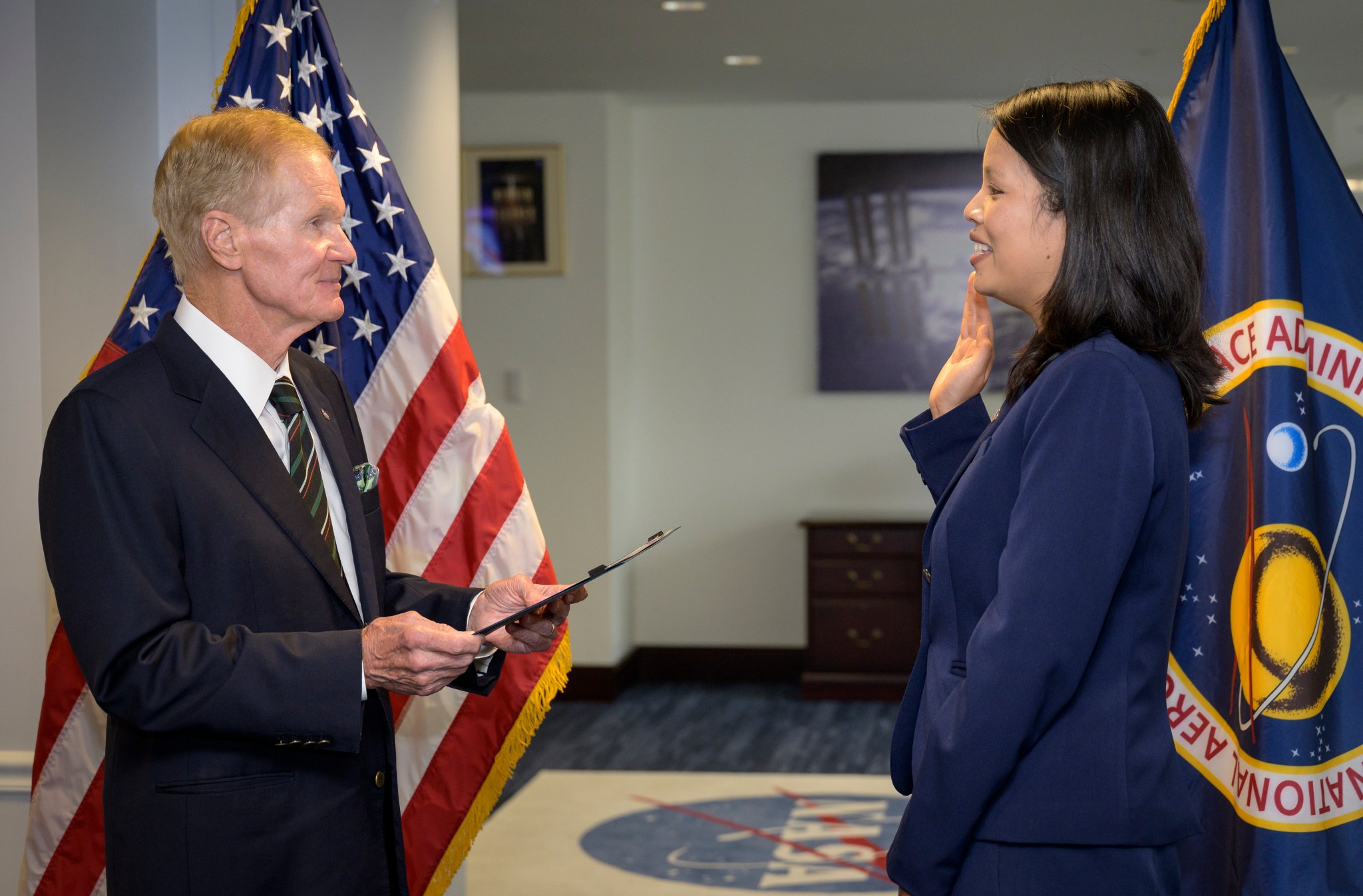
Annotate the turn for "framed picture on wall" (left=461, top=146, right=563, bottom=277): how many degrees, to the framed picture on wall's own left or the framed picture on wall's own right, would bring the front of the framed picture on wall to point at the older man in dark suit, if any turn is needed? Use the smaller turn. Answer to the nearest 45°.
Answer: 0° — it already faces them

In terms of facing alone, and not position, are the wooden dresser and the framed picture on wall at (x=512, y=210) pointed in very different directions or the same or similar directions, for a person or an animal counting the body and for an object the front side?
same or similar directions

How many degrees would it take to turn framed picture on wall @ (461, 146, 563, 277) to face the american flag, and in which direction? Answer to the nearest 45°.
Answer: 0° — it already faces it

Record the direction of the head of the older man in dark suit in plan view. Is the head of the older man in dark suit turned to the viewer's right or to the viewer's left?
to the viewer's right

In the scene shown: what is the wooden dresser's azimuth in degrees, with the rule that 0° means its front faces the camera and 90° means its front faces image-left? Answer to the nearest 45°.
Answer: approximately 0°

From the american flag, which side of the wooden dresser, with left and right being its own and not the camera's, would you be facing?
front

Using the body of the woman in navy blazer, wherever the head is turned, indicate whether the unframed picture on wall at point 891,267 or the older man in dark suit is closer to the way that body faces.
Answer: the older man in dark suit

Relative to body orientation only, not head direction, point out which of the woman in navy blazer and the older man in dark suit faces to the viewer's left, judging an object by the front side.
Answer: the woman in navy blazer

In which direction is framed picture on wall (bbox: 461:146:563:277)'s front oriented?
toward the camera

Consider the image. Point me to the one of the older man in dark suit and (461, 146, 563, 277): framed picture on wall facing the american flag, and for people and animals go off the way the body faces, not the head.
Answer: the framed picture on wall

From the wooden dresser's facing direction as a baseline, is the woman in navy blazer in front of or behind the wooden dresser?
in front

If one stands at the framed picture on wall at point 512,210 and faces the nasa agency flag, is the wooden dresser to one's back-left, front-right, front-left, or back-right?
front-left

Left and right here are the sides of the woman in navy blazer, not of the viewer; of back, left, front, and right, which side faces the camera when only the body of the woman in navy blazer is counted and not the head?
left

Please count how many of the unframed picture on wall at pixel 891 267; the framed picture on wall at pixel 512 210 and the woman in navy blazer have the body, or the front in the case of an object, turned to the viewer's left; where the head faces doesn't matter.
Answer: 1

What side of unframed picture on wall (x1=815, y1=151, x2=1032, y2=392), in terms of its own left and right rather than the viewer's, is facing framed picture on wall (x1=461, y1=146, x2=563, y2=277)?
right

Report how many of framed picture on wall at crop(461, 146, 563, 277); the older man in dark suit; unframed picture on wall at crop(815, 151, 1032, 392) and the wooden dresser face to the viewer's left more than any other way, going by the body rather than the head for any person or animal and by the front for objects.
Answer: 0
